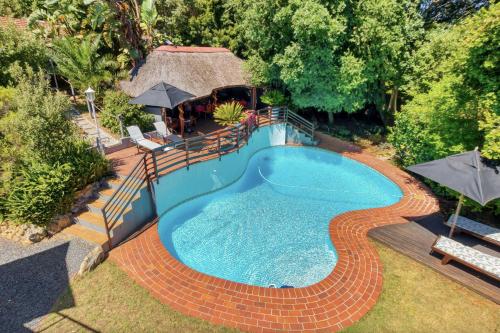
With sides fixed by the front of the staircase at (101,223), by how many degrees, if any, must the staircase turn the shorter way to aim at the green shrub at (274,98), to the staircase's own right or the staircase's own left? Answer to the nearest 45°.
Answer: approximately 180°

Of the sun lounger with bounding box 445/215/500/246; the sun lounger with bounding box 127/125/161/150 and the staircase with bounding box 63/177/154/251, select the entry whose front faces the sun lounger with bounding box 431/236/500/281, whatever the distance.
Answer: the sun lounger with bounding box 127/125/161/150

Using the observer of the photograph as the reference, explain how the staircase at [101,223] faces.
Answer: facing the viewer and to the left of the viewer

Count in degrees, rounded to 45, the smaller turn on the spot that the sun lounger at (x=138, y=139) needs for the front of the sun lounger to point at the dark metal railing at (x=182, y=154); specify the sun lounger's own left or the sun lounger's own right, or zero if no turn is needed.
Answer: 0° — it already faces it

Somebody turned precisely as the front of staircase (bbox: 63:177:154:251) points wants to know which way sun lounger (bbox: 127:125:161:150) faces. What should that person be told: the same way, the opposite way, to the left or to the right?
to the left

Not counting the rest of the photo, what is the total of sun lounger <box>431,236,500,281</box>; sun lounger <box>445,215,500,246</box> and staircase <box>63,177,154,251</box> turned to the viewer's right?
0

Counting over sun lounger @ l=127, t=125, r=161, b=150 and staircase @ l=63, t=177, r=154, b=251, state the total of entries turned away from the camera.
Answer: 0

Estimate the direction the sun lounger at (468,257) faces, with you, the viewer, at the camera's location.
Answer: facing away from the viewer and to the left of the viewer

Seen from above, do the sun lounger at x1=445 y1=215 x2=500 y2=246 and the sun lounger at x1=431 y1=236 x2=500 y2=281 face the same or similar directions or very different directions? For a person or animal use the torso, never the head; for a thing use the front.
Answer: same or similar directions

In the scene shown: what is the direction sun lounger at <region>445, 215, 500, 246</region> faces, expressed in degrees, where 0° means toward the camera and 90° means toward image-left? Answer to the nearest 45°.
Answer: approximately 135°

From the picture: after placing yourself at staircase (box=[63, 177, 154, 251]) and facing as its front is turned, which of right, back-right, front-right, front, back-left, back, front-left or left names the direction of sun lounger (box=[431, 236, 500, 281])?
left

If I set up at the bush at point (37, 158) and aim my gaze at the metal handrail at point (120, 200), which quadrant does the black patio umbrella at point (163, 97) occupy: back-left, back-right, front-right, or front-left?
front-left

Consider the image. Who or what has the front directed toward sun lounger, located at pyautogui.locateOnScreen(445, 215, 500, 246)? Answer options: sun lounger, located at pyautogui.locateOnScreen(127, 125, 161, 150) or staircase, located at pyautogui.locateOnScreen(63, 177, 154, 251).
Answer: sun lounger, located at pyautogui.locateOnScreen(127, 125, 161, 150)
